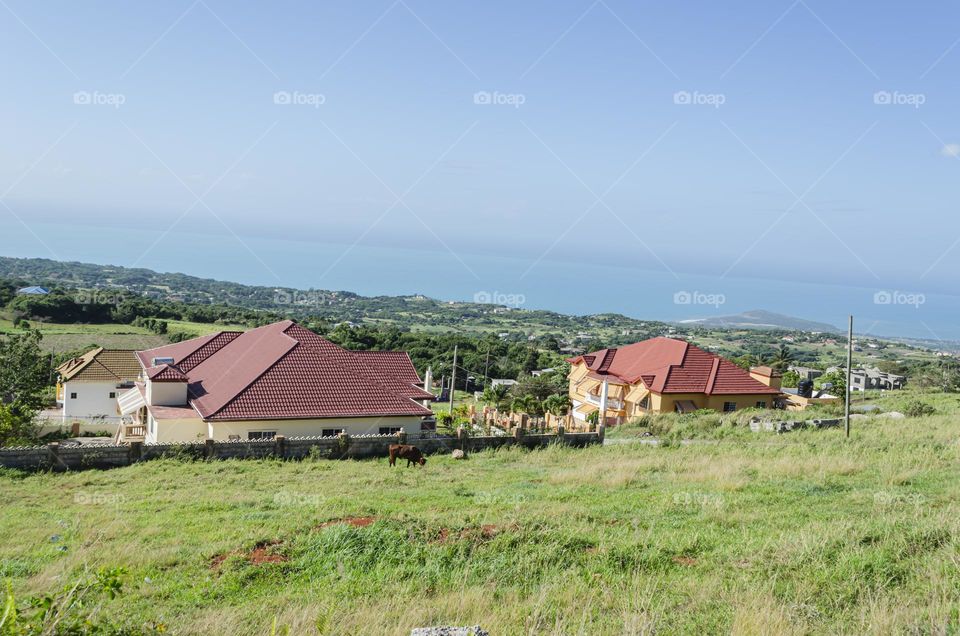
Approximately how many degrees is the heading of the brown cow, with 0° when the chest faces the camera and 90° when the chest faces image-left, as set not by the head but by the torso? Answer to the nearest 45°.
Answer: approximately 270°

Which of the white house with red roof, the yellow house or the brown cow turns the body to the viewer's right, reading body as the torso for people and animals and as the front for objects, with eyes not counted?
the brown cow

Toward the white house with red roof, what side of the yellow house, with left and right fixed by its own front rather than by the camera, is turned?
front

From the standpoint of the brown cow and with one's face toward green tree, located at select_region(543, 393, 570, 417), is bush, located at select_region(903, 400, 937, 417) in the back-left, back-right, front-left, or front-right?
front-right

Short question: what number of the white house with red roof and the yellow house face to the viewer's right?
0

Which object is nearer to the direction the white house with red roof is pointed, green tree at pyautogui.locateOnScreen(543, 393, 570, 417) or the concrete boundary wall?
the concrete boundary wall

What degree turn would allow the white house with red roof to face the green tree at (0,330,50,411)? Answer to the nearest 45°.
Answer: approximately 45° to its right

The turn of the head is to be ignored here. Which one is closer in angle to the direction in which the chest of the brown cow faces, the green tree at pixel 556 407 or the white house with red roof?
the green tree

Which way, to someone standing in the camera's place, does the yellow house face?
facing the viewer and to the left of the viewer

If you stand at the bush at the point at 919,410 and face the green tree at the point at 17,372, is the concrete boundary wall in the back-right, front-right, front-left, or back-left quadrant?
front-left

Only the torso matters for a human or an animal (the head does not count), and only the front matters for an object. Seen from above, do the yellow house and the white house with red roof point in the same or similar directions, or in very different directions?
same or similar directions
